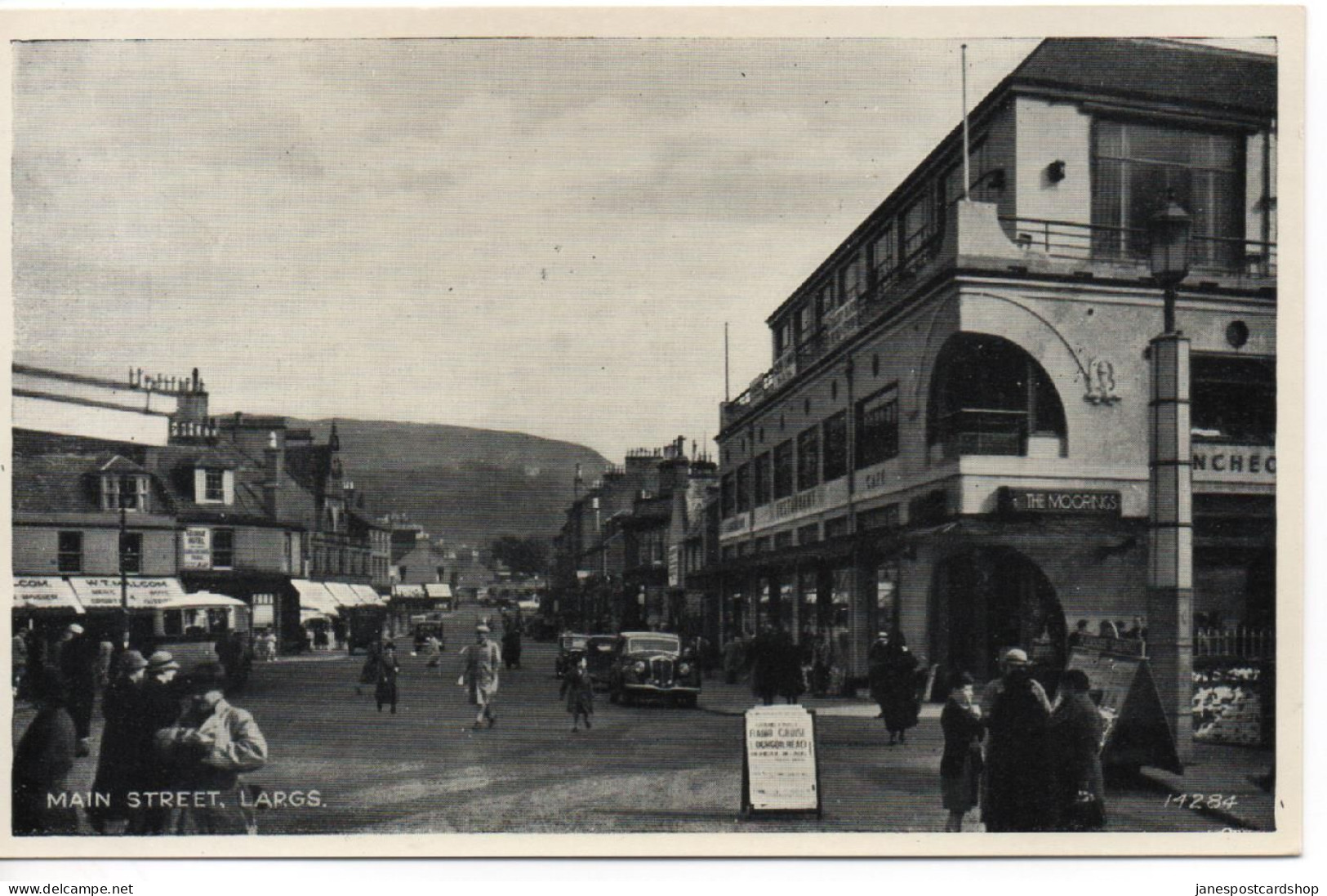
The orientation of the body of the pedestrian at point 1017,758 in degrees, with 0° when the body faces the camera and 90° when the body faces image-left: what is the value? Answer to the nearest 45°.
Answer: approximately 180°

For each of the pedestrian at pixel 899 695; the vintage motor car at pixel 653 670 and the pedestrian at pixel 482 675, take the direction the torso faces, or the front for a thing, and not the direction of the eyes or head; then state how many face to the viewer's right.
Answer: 0

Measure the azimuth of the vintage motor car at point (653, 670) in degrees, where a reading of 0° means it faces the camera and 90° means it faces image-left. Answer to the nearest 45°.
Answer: approximately 0°

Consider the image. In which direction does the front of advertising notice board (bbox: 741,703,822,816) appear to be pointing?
toward the camera

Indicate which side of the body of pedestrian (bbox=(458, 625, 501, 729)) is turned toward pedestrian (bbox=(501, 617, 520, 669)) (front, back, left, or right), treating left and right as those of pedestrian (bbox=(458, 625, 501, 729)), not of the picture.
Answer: back

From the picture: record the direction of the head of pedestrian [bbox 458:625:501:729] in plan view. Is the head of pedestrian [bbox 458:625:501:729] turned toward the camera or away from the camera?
toward the camera

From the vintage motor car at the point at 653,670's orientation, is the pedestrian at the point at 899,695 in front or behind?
in front

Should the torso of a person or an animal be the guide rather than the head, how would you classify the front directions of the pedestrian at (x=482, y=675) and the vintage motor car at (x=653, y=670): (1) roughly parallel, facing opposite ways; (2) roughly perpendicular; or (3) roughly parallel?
roughly parallel

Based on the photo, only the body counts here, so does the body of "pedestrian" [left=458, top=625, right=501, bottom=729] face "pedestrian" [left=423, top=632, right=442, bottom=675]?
no

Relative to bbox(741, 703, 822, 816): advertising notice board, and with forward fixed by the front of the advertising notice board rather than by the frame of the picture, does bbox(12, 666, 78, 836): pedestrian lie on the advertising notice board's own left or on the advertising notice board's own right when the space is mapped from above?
on the advertising notice board's own right
